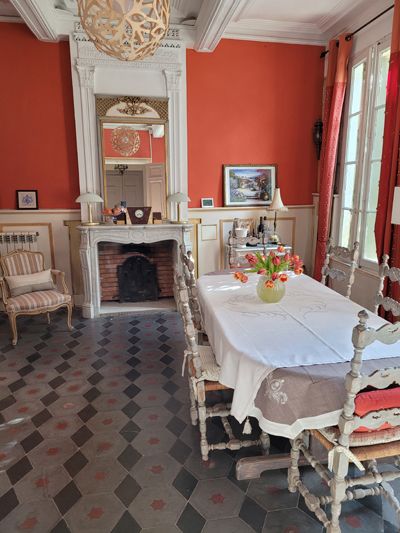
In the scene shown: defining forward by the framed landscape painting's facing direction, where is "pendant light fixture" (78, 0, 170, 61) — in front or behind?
in front

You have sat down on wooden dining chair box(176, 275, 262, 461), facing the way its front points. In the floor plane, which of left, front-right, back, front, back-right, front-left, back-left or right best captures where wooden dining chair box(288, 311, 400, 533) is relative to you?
front-right

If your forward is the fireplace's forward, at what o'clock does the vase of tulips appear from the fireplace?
The vase of tulips is roughly at 11 o'clock from the fireplace.

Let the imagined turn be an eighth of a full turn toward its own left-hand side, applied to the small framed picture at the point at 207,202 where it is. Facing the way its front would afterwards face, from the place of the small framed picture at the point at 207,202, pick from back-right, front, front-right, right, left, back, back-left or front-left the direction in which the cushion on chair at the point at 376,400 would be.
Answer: front-right

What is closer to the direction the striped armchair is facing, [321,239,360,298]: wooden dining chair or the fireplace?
the wooden dining chair

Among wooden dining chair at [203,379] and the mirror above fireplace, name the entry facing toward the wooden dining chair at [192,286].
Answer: the mirror above fireplace

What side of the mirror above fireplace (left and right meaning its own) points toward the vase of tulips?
front

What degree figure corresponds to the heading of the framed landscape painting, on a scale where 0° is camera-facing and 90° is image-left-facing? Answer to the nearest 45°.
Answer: approximately 0°

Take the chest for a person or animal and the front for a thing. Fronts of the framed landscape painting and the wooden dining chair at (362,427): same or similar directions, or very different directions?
very different directions

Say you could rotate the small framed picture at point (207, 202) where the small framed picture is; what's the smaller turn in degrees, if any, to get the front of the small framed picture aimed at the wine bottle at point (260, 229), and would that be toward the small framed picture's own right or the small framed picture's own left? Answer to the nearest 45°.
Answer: approximately 90° to the small framed picture's own left

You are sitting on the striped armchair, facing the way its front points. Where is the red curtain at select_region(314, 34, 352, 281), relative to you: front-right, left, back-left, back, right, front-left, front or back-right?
front-left

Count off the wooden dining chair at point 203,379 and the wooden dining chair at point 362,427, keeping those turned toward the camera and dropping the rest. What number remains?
0

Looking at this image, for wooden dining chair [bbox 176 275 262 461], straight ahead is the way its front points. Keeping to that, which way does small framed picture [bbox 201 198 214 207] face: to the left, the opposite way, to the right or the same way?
to the right

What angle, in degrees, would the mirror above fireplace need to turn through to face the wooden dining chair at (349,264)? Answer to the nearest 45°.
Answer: approximately 45° to its left

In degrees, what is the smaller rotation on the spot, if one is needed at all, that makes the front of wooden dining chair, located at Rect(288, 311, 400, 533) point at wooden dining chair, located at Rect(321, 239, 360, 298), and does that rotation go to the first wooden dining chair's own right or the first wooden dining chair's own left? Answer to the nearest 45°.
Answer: approximately 45° to the first wooden dining chair's own right

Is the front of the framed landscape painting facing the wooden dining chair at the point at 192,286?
yes
